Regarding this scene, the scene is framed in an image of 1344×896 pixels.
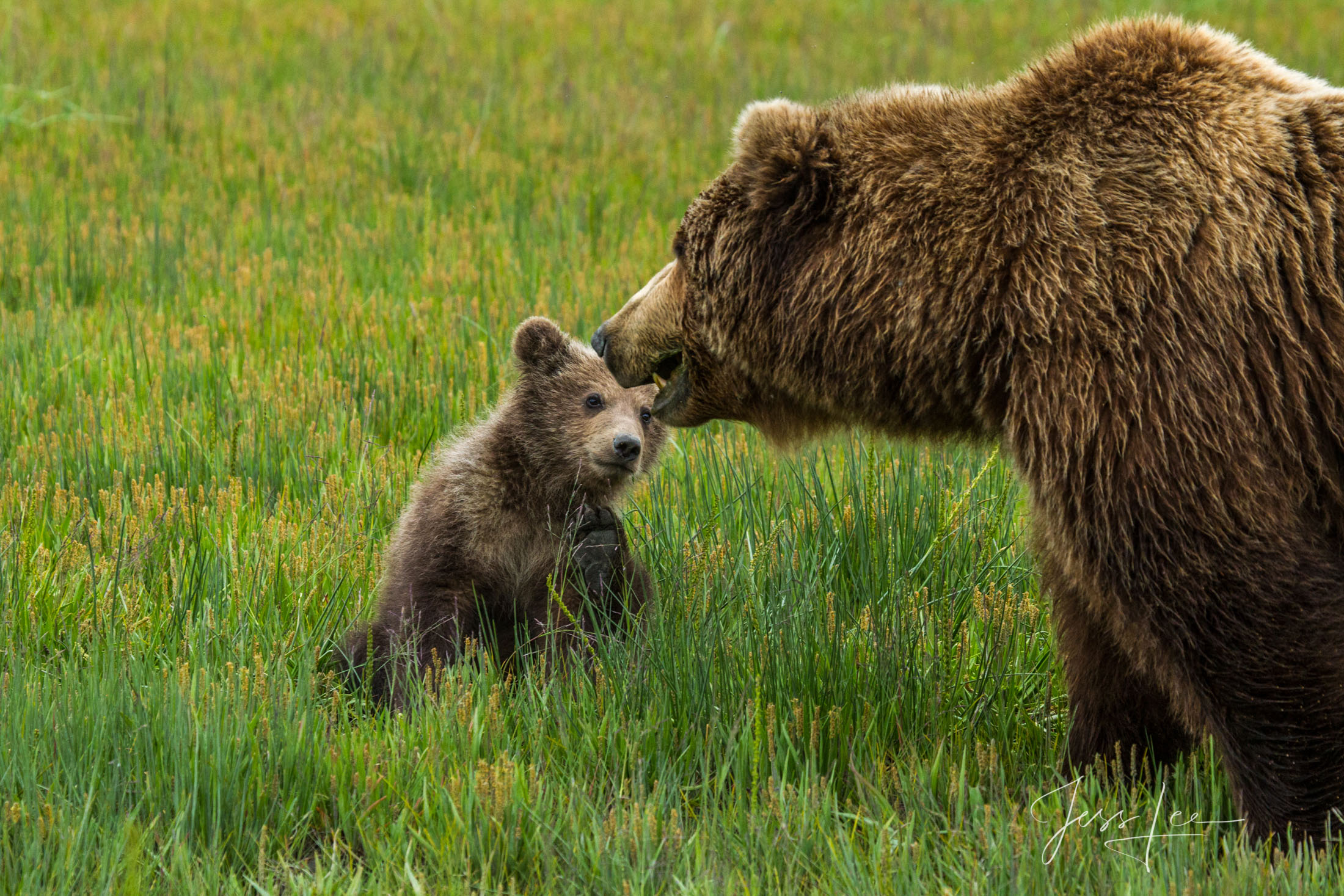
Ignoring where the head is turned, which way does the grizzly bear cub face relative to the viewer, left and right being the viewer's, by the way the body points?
facing the viewer and to the right of the viewer

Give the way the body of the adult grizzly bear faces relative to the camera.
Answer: to the viewer's left
